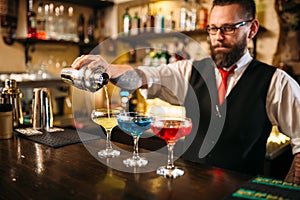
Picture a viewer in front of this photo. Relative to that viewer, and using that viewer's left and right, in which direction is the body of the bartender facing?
facing the viewer and to the left of the viewer

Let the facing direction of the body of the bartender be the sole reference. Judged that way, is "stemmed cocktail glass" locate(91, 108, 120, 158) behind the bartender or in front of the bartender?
in front

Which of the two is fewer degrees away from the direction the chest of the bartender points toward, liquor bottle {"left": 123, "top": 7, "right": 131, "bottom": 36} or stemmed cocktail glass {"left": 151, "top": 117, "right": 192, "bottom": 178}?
the stemmed cocktail glass

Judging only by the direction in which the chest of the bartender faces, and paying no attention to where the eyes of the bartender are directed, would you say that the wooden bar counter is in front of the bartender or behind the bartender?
in front

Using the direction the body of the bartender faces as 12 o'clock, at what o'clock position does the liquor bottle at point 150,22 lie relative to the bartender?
The liquor bottle is roughly at 4 o'clock from the bartender.

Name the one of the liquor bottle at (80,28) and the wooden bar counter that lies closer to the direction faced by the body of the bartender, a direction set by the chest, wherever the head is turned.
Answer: the wooden bar counter

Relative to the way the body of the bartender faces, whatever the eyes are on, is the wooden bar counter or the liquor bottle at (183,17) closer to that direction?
the wooden bar counter

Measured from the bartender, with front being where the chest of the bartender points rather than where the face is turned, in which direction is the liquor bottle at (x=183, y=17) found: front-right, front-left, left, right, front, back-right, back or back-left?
back-right

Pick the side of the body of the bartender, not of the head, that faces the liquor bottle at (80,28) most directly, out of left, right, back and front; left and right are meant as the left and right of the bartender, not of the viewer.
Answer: right

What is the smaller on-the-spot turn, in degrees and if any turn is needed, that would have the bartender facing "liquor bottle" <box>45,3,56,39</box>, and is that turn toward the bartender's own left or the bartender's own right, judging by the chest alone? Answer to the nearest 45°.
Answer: approximately 90° to the bartender's own right

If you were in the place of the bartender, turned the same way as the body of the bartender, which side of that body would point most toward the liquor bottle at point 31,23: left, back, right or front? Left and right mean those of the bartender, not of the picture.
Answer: right

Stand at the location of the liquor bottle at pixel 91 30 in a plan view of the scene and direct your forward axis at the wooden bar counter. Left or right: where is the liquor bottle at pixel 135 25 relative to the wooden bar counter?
left
